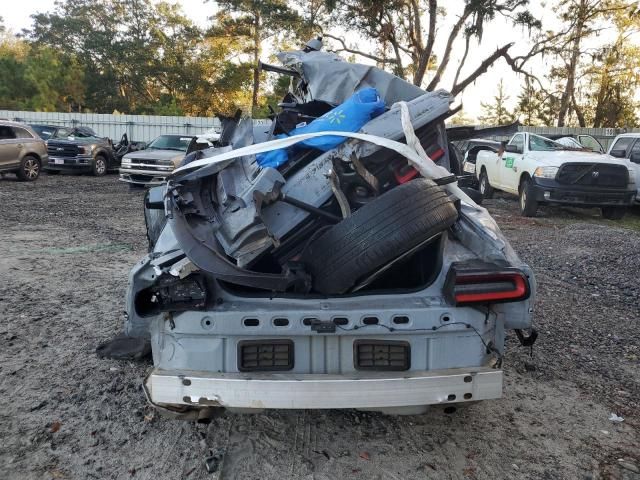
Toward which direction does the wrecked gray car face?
away from the camera

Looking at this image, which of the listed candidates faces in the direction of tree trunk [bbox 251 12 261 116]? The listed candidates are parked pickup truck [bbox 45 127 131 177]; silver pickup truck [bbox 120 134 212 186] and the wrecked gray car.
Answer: the wrecked gray car

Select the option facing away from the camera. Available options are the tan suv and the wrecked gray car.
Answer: the wrecked gray car

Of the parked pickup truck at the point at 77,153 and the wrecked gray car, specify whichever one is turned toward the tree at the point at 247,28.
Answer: the wrecked gray car

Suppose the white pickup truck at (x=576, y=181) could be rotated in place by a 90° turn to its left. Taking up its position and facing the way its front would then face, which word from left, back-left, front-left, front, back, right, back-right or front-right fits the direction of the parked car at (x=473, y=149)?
left

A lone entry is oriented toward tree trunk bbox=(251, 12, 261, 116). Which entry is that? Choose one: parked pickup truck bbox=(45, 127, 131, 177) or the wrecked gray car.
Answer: the wrecked gray car

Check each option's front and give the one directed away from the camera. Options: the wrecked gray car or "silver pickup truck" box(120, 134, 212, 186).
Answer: the wrecked gray car

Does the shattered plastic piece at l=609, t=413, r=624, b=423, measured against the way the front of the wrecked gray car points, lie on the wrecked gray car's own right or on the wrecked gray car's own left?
on the wrecked gray car's own right

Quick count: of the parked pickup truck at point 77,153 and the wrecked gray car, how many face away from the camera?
1

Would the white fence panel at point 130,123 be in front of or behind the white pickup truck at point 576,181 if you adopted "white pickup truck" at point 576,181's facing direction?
behind

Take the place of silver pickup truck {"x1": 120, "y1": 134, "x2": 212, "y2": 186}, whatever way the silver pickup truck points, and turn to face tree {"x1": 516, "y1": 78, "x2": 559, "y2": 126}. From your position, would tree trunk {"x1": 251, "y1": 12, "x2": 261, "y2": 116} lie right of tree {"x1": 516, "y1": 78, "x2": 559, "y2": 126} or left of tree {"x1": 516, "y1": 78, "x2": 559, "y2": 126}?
left

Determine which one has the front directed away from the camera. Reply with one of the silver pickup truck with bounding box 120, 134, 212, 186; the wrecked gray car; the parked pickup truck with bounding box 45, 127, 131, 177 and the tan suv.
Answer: the wrecked gray car

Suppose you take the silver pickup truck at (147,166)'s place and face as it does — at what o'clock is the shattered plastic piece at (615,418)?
The shattered plastic piece is roughly at 10 o'clock from the silver pickup truck.

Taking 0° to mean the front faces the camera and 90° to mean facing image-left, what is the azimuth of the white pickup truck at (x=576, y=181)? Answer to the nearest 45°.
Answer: approximately 315°

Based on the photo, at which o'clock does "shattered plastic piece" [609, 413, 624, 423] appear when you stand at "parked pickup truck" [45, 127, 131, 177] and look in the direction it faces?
The shattered plastic piece is roughly at 10 o'clock from the parked pickup truck.

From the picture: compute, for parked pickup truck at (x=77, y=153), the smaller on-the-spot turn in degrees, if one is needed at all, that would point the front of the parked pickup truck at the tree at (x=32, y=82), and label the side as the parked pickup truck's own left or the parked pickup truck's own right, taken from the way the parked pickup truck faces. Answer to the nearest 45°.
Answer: approximately 135° to the parked pickup truck's own right

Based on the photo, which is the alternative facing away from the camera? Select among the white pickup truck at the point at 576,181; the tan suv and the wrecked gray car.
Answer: the wrecked gray car
